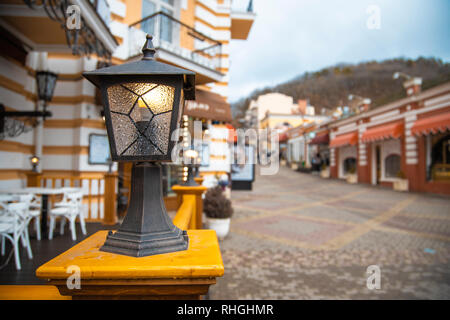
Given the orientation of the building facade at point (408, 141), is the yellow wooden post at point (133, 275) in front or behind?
in front

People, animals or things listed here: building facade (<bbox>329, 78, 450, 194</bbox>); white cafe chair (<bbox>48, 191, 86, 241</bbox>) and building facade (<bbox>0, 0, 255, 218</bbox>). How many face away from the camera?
0

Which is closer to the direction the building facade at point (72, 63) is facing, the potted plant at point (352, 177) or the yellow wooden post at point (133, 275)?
the yellow wooden post

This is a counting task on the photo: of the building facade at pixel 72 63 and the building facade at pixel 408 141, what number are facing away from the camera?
0

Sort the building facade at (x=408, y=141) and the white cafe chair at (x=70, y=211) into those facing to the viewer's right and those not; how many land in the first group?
0

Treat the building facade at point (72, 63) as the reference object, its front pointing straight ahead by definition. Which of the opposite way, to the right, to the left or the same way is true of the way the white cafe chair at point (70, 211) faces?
to the right

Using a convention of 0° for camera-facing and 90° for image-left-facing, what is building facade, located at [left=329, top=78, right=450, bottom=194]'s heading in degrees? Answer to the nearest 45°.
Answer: approximately 45°
